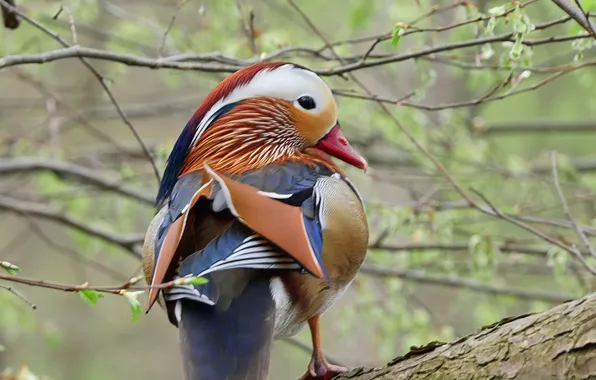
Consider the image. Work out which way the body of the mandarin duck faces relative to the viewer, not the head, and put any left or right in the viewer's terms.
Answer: facing away from the viewer and to the right of the viewer
